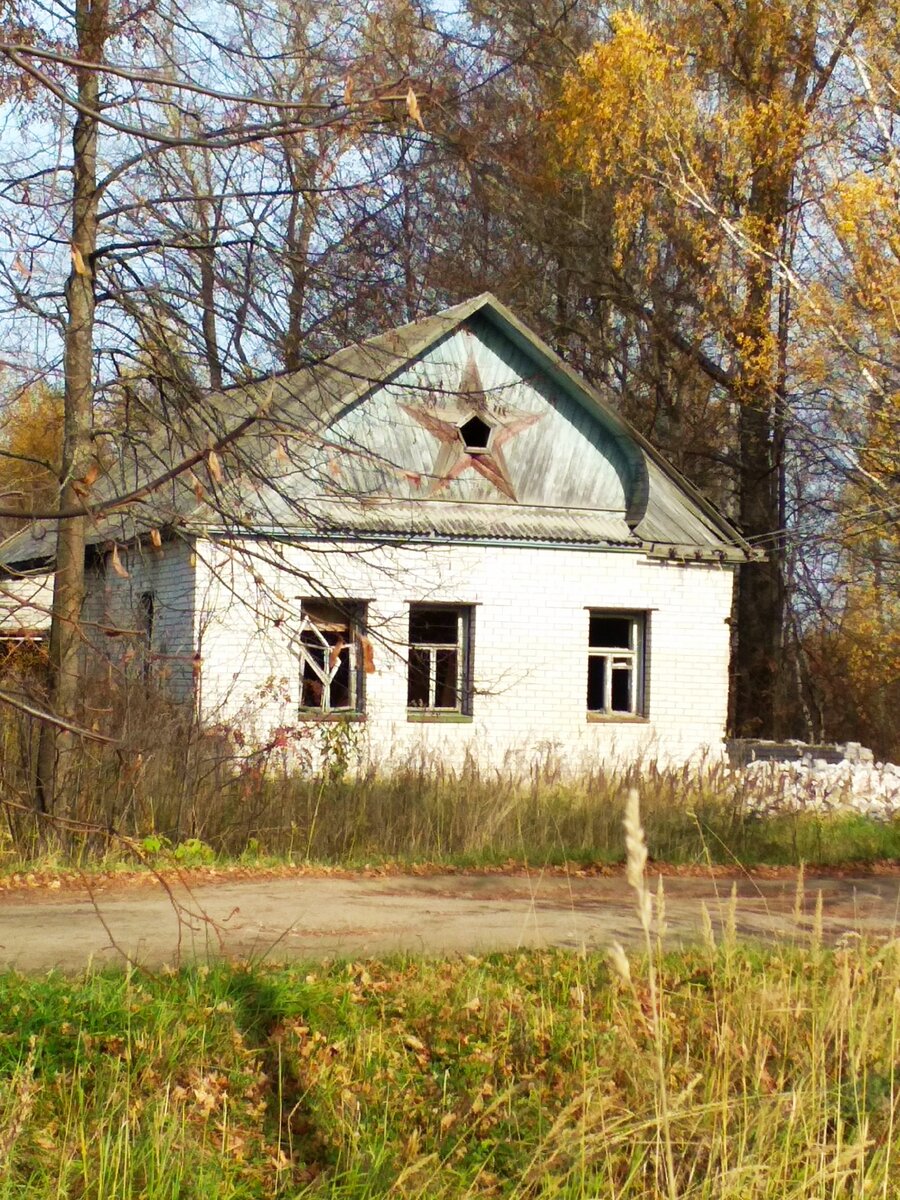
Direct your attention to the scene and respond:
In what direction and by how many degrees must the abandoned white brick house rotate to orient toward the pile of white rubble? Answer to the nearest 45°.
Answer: approximately 45° to its left

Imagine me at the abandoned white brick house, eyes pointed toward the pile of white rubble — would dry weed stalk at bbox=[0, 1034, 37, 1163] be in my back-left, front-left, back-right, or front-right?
front-right

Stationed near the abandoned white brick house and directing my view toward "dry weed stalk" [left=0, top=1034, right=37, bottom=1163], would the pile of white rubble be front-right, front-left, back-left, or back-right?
front-left

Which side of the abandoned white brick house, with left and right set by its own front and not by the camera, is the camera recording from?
front

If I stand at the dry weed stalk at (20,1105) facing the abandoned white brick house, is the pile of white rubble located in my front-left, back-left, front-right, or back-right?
front-right

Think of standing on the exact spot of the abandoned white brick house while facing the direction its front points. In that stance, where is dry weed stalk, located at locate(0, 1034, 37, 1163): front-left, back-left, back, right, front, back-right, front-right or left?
front
